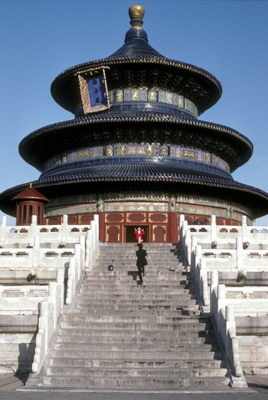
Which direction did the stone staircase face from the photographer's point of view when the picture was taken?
facing the viewer

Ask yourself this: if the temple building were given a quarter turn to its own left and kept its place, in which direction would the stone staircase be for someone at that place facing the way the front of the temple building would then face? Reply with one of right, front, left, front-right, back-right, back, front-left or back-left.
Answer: front-right

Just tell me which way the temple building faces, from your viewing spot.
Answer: facing the viewer and to the left of the viewer
